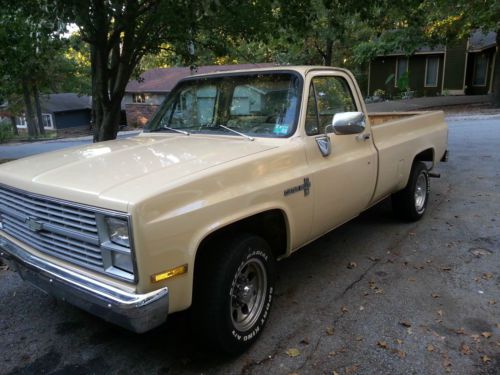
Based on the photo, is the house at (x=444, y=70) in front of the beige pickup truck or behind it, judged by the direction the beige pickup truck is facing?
behind

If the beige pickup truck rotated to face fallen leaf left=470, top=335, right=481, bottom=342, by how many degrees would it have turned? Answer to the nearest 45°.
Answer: approximately 135° to its left

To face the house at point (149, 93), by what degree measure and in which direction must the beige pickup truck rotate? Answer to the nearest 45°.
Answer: approximately 135° to its right

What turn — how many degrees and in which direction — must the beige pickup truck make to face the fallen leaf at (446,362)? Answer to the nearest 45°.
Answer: approximately 135° to its left

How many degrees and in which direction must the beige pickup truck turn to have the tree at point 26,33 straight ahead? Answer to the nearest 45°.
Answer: approximately 90° to its right

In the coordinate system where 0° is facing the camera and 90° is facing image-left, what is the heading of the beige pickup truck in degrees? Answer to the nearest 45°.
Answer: approximately 45°
